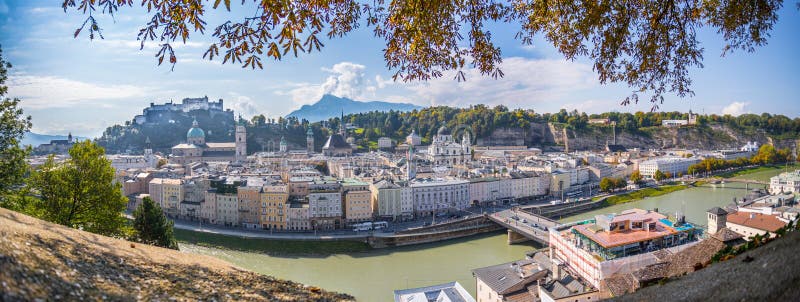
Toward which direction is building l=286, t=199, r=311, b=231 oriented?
toward the camera

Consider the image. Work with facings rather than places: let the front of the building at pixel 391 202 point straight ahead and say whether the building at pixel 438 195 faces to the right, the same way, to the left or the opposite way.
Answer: the same way

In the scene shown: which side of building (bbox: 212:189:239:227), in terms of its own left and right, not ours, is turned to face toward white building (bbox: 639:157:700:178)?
left

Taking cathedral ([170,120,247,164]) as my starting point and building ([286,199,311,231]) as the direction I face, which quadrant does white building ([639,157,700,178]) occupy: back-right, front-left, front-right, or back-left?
front-left

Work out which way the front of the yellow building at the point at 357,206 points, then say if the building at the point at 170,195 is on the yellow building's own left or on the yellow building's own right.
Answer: on the yellow building's own right

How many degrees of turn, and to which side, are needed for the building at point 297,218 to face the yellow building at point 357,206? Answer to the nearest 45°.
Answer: approximately 90° to its left

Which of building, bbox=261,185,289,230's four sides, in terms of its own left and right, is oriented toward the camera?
front

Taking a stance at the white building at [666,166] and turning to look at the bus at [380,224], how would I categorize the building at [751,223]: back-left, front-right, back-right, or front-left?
front-left

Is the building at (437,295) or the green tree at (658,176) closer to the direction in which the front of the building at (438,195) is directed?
the building

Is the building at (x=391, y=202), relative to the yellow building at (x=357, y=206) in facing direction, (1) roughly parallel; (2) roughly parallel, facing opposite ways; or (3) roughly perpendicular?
roughly parallel

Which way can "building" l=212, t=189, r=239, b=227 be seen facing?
toward the camera

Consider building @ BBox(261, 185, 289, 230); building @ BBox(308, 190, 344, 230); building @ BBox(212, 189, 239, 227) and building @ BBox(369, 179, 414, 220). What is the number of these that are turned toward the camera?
4

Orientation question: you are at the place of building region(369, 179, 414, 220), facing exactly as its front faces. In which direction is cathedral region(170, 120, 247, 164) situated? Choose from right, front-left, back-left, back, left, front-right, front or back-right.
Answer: back-right

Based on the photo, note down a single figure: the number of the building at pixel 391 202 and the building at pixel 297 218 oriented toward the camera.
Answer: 2

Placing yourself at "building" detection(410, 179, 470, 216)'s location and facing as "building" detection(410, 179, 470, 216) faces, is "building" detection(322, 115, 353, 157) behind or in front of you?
behind

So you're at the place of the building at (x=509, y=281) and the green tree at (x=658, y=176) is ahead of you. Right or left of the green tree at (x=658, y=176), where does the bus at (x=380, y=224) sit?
left

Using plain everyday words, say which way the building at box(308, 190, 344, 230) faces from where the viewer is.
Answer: facing the viewer

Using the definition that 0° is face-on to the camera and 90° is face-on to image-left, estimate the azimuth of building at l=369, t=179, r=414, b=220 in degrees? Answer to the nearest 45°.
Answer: approximately 0°

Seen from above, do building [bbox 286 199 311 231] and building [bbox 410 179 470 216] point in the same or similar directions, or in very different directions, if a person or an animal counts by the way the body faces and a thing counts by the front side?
same or similar directions
